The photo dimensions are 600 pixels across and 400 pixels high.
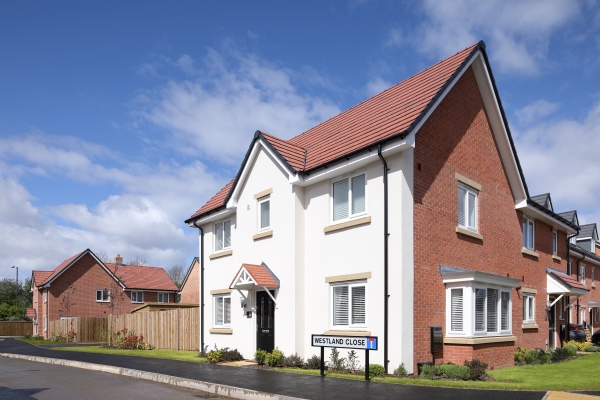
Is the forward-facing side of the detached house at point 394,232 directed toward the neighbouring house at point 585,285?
no

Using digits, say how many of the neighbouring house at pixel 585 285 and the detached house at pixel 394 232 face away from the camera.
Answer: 0

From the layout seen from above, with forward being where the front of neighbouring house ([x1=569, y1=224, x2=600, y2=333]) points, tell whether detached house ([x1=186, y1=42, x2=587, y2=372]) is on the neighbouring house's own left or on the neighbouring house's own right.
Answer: on the neighbouring house's own right

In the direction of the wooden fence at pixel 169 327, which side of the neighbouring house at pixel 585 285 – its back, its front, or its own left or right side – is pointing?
right

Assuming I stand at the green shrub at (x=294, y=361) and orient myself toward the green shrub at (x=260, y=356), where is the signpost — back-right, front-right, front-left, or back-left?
back-left

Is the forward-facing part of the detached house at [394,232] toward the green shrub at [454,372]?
no

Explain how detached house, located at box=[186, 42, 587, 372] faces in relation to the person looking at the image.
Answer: facing the viewer and to the left of the viewer

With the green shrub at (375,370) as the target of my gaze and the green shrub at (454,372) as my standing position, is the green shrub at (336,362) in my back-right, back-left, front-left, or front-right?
front-right

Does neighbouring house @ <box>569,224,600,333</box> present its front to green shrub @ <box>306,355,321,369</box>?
no

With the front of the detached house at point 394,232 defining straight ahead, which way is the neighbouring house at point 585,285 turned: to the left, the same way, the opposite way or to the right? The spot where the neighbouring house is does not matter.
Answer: to the left

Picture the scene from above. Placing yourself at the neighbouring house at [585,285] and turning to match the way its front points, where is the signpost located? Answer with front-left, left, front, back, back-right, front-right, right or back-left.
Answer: front-right

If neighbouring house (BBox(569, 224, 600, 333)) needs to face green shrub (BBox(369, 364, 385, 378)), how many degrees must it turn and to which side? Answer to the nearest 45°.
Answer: approximately 45° to its right

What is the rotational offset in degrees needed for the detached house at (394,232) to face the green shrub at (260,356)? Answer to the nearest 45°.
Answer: approximately 45° to its right
